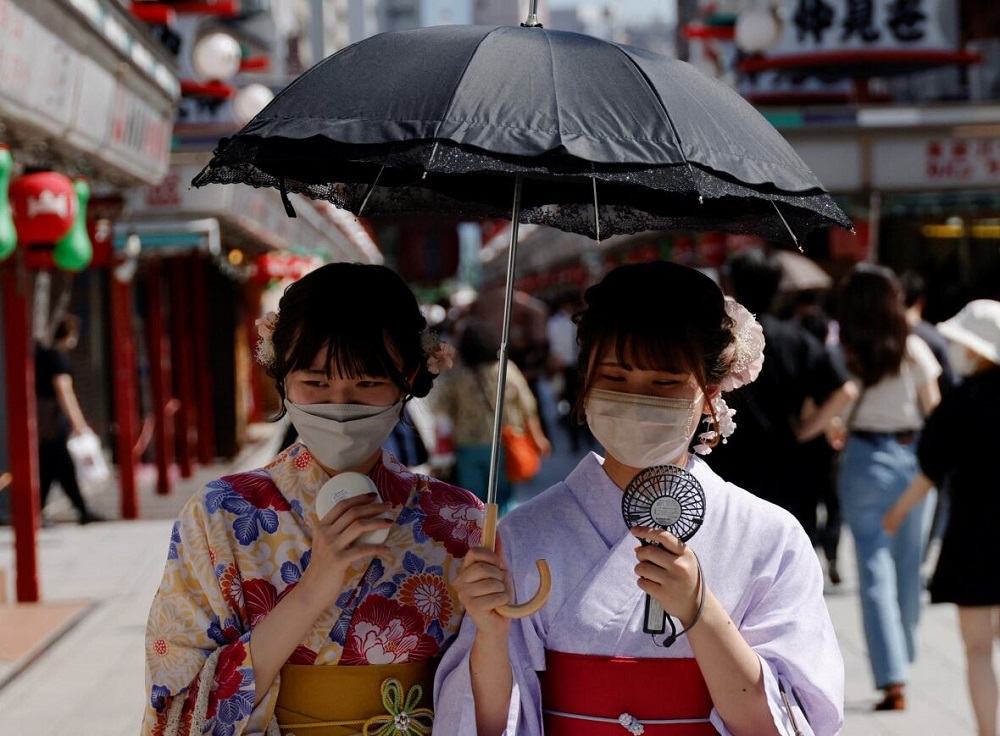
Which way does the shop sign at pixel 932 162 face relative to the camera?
toward the camera

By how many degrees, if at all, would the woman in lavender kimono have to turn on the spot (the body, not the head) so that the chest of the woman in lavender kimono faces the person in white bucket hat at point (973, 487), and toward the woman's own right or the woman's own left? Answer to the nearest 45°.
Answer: approximately 135° to the woman's own left

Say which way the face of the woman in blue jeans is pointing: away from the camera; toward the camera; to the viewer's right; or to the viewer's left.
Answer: away from the camera

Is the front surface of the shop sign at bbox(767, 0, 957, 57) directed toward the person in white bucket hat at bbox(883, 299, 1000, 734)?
yes

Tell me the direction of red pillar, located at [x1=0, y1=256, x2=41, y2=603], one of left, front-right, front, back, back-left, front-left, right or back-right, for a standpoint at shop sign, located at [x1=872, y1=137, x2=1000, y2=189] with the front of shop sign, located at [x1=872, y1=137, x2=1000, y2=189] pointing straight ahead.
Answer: front-right

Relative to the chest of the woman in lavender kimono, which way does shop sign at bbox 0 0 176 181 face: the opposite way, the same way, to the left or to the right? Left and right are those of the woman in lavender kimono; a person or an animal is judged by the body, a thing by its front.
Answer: to the left

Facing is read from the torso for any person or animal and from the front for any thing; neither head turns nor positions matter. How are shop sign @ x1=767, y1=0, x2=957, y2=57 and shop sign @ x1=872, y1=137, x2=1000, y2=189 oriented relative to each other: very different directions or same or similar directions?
same or similar directions

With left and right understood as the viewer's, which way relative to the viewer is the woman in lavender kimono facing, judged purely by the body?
facing the viewer

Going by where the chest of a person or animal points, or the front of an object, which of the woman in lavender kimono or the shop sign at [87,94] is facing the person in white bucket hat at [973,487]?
the shop sign

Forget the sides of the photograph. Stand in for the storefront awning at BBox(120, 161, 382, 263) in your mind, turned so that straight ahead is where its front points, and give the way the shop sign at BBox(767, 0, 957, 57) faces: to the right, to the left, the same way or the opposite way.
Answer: to the right

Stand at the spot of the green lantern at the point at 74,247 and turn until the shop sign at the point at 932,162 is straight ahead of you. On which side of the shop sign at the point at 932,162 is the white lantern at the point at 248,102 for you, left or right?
left

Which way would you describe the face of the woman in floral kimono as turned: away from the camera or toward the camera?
toward the camera

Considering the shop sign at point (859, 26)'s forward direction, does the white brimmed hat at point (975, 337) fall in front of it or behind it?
in front

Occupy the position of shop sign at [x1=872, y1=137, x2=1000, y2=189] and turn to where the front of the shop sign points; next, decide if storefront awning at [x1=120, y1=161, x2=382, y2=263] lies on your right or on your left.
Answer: on your right
